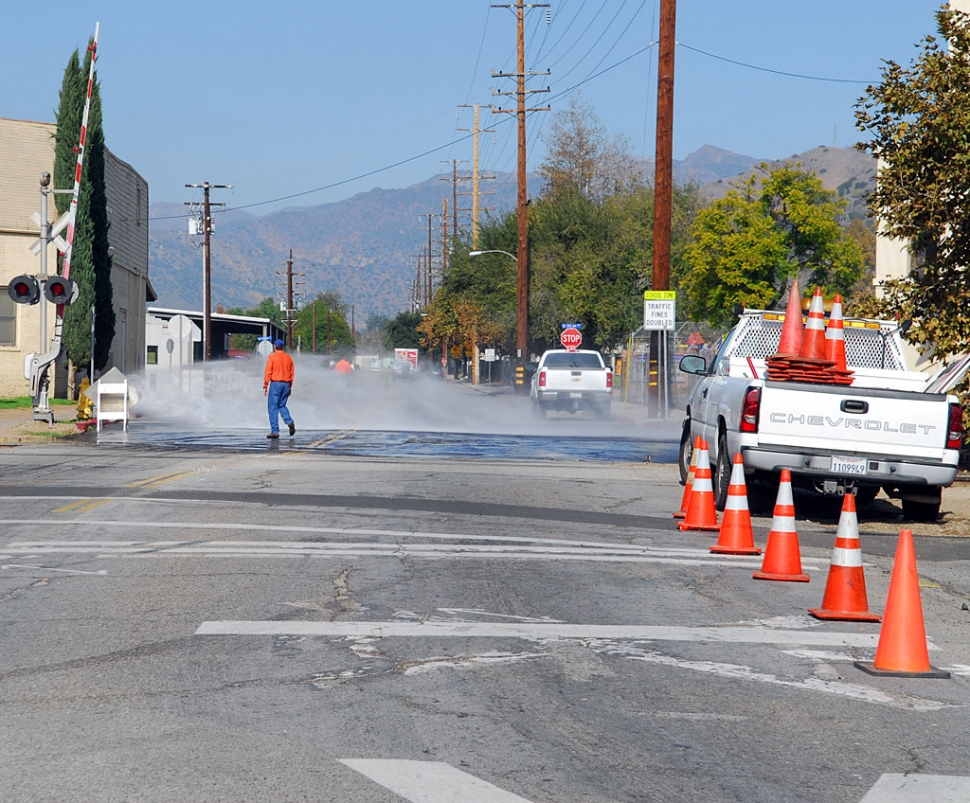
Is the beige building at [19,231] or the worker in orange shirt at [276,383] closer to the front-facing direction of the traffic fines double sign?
the worker in orange shirt

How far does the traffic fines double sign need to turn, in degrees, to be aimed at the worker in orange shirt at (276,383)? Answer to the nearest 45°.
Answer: approximately 45° to its right

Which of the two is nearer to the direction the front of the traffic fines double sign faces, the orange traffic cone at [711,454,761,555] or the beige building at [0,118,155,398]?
the orange traffic cone

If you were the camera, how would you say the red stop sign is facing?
facing the viewer

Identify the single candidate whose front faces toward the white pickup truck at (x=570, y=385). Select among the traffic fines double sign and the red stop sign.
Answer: the red stop sign

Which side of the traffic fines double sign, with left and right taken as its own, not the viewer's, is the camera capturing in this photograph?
front

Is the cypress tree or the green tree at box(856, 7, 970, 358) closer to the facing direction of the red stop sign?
the green tree

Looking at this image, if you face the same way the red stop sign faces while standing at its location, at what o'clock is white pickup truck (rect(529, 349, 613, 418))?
The white pickup truck is roughly at 12 o'clock from the red stop sign.

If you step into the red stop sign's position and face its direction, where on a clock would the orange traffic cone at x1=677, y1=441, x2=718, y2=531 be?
The orange traffic cone is roughly at 12 o'clock from the red stop sign.

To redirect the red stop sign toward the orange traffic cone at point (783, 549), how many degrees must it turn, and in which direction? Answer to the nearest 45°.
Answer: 0° — it already faces it

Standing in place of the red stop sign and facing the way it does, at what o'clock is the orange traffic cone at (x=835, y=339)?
The orange traffic cone is roughly at 12 o'clock from the red stop sign.
